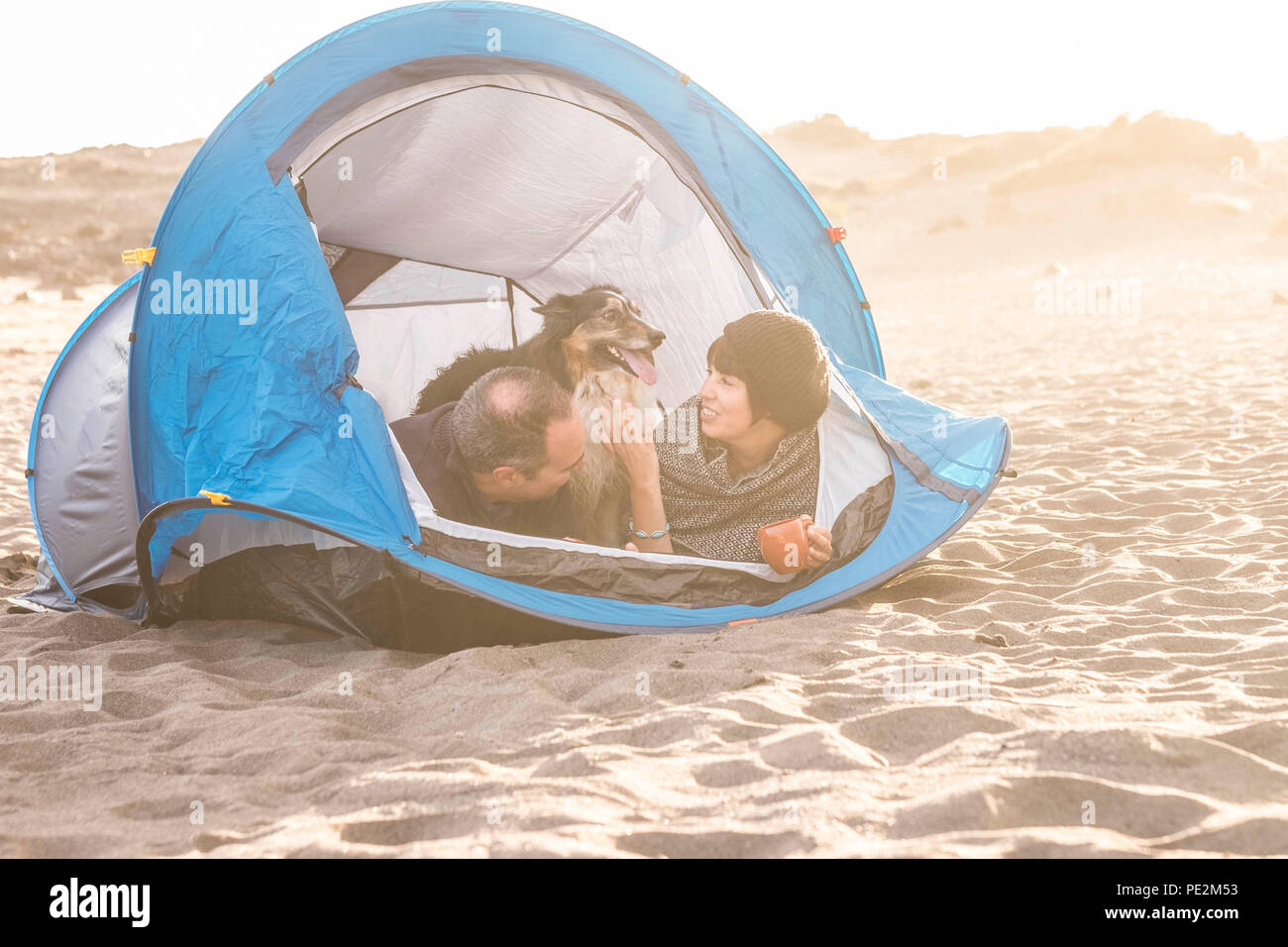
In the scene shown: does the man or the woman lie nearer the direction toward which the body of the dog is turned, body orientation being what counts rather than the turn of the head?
the woman

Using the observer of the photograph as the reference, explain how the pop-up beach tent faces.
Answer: facing the viewer and to the right of the viewer

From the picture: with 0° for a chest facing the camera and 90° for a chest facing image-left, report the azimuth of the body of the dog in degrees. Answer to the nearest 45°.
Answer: approximately 315°

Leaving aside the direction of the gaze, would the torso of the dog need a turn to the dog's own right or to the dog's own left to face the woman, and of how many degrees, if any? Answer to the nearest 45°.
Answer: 0° — it already faces them
